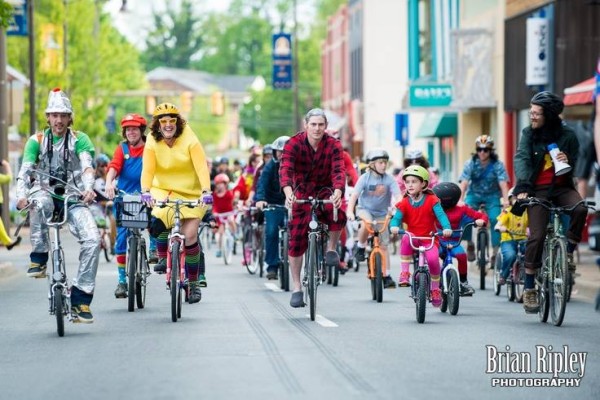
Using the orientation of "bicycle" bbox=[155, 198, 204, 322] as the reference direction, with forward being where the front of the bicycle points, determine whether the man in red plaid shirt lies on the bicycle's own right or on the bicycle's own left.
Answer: on the bicycle's own left

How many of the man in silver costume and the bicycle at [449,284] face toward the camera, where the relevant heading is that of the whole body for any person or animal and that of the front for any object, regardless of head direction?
2

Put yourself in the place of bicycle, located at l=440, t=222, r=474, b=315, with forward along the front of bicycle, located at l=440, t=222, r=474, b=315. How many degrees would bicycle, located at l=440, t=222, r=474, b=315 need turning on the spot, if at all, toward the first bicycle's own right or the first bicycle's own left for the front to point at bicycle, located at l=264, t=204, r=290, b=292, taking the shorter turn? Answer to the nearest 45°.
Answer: approximately 135° to the first bicycle's own right

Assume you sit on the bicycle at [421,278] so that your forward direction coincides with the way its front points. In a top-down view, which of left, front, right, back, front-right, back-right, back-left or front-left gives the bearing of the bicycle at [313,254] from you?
right

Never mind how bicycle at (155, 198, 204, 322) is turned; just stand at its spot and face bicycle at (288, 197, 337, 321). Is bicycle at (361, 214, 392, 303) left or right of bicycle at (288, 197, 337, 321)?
left

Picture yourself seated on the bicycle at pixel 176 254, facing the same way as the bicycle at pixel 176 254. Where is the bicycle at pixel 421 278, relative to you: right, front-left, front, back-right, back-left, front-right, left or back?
left

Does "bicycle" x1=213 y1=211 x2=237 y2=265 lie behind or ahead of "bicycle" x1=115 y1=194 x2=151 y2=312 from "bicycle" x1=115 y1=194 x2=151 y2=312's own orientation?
behind

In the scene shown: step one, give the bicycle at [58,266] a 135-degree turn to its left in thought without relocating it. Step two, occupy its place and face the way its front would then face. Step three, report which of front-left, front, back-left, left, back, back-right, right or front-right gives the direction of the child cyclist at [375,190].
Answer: front

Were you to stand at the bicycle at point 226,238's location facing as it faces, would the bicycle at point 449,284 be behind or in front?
in front

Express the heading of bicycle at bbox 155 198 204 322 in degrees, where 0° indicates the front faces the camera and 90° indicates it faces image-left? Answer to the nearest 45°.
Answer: approximately 0°

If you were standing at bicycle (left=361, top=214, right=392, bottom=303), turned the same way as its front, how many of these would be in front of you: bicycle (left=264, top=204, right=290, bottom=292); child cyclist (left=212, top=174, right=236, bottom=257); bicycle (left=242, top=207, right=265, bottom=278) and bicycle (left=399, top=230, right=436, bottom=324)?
1
